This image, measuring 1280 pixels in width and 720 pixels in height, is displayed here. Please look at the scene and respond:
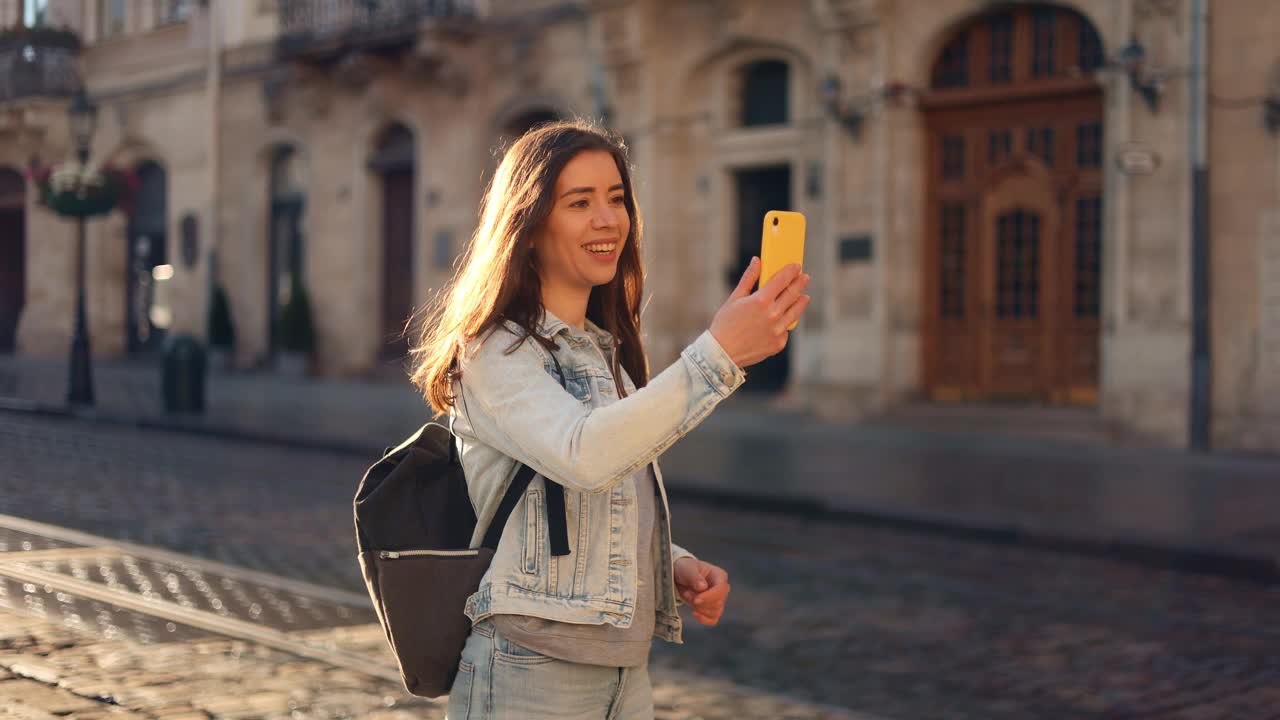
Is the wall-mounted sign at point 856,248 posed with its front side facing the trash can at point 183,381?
no

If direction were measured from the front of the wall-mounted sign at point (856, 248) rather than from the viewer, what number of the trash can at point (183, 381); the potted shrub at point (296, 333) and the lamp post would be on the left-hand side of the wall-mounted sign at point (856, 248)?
0

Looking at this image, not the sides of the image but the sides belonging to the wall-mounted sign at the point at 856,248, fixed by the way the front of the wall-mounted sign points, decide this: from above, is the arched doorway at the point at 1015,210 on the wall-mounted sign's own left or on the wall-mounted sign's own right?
on the wall-mounted sign's own left

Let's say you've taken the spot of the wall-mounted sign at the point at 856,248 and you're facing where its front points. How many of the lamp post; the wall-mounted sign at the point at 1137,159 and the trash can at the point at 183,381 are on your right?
2

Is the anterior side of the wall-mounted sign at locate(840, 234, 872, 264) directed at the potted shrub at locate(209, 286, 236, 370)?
no

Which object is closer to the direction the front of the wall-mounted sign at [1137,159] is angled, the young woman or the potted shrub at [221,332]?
the young woman

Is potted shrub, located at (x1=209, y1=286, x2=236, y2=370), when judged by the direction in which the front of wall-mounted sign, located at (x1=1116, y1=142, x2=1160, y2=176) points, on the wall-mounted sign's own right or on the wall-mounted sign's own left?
on the wall-mounted sign's own right

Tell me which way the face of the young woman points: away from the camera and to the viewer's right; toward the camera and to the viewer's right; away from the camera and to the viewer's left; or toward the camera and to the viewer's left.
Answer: toward the camera and to the viewer's right

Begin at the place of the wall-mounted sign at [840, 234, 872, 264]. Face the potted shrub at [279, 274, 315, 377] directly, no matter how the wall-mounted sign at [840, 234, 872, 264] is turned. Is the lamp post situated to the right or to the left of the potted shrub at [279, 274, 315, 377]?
left

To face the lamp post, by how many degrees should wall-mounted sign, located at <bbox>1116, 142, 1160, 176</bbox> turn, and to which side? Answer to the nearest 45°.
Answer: approximately 90° to its right

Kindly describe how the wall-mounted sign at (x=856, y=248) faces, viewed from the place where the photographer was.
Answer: facing the viewer

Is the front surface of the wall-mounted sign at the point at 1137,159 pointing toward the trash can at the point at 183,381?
no

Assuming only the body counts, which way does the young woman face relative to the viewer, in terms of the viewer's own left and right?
facing the viewer and to the right of the viewer

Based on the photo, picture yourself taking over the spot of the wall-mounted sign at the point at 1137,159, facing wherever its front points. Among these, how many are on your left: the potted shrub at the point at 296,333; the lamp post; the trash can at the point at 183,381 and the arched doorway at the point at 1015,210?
0

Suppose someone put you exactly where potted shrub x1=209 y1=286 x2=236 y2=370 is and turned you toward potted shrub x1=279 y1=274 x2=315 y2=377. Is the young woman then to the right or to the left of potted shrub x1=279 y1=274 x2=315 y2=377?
right

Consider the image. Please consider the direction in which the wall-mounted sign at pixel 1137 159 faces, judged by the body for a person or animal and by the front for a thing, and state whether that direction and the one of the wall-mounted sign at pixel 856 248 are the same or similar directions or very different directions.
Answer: same or similar directions

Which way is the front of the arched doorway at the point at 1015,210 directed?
toward the camera
